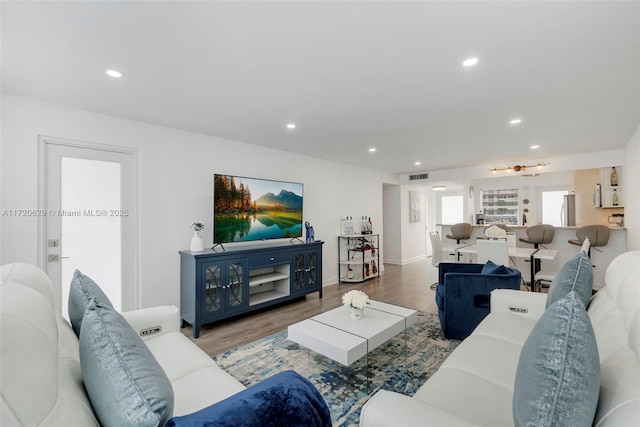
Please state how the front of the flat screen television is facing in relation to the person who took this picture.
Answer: facing the viewer and to the right of the viewer

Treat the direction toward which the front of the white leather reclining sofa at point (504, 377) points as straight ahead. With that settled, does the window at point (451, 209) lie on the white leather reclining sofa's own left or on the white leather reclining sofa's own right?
on the white leather reclining sofa's own right

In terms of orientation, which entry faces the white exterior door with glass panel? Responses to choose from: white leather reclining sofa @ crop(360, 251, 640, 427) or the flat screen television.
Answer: the white leather reclining sofa

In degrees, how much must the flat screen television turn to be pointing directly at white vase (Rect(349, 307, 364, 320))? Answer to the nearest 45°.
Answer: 0° — it already faces it

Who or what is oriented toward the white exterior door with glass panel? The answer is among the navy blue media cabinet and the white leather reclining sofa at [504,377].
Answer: the white leather reclining sofa

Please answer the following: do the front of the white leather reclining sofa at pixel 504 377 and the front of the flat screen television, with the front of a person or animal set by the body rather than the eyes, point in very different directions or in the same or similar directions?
very different directions

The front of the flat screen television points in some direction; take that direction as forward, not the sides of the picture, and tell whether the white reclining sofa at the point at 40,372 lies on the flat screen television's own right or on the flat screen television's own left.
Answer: on the flat screen television's own right

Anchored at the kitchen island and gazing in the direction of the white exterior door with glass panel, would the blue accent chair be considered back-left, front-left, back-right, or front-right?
front-left

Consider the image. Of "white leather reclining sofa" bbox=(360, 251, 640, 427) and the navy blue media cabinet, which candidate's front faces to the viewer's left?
the white leather reclining sofa

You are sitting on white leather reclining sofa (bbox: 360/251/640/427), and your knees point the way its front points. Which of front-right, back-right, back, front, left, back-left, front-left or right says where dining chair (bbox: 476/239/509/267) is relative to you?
right

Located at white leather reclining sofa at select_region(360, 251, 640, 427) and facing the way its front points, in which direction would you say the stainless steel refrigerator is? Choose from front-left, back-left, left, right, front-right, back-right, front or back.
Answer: right

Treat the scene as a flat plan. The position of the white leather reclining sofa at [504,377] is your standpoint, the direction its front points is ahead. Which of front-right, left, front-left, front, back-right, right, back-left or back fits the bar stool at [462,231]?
right

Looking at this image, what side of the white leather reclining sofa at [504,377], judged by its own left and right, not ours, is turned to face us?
left

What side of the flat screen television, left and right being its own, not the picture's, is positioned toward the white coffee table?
front

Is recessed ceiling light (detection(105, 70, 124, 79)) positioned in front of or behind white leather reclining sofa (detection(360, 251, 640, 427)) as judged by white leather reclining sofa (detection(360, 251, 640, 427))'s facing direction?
in front
